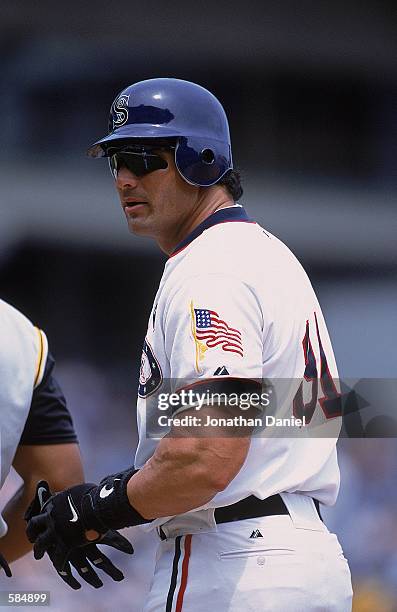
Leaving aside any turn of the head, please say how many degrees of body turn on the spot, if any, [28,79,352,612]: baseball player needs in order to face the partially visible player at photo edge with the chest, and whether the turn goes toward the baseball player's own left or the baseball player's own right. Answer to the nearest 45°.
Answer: approximately 45° to the baseball player's own right

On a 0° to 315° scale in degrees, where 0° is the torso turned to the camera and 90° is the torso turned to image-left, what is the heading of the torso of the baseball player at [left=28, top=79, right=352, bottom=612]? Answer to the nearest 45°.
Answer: approximately 90°
